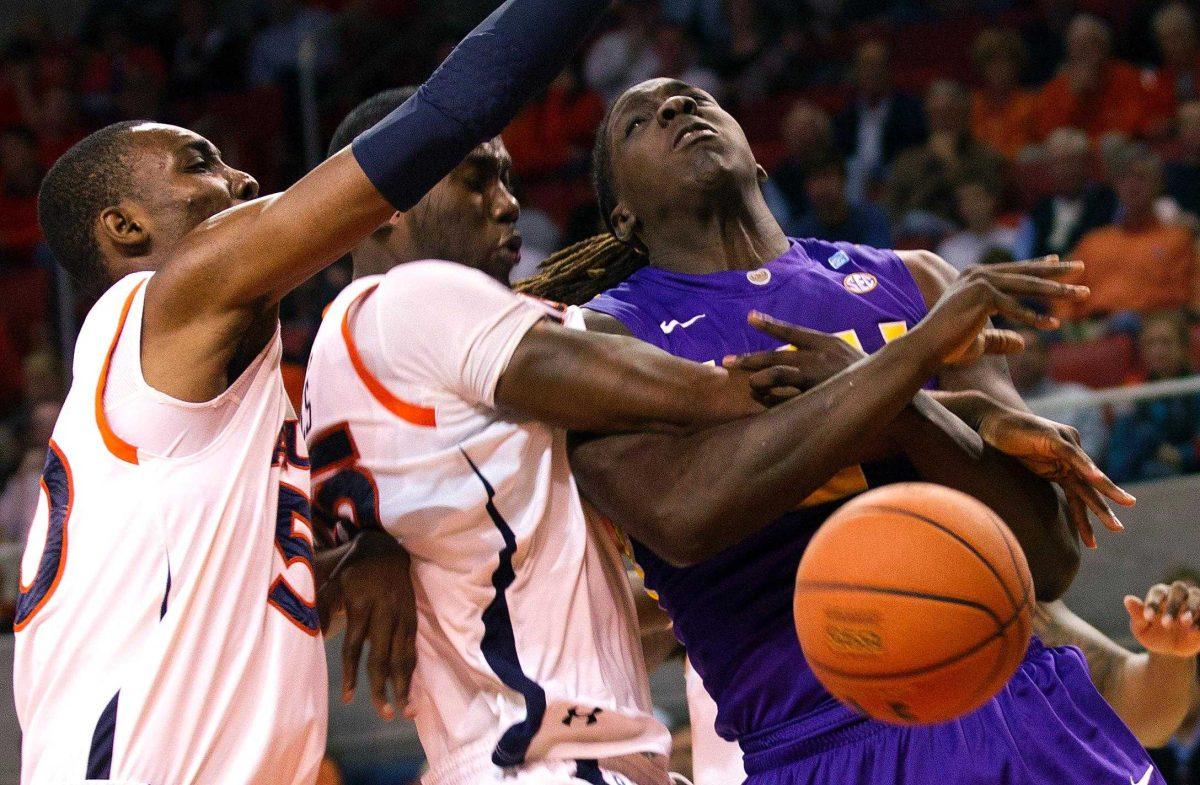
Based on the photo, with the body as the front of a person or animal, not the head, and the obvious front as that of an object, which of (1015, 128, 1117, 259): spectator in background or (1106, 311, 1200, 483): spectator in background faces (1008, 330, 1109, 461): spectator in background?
(1015, 128, 1117, 259): spectator in background

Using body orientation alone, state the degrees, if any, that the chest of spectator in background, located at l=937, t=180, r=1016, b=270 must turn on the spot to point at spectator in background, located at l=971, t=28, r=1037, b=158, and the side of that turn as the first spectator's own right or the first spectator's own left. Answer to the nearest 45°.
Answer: approximately 180°

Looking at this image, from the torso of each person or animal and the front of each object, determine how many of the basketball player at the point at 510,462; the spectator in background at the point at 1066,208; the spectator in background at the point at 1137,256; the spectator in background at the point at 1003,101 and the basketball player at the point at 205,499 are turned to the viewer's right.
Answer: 2

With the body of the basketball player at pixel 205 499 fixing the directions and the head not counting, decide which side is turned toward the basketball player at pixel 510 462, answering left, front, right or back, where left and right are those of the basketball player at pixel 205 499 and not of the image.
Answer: front

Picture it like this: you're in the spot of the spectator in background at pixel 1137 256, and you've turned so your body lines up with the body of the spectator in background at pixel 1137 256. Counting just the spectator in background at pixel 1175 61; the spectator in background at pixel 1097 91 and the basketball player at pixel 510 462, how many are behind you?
2

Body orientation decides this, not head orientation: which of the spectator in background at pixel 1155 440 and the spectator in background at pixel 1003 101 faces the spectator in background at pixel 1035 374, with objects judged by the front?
the spectator in background at pixel 1003 101

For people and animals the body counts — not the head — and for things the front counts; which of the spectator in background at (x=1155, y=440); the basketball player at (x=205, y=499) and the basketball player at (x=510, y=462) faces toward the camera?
the spectator in background

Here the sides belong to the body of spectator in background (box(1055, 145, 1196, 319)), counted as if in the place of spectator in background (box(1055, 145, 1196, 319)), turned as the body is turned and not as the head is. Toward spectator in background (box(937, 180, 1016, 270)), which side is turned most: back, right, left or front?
right

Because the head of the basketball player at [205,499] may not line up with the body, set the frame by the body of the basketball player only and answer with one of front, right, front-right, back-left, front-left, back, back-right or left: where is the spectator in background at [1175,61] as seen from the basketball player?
front-left

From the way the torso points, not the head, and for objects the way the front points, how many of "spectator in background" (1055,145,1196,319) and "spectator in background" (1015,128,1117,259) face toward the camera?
2

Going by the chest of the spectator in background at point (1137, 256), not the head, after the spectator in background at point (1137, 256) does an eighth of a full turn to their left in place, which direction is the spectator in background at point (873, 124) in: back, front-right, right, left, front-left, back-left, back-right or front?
back

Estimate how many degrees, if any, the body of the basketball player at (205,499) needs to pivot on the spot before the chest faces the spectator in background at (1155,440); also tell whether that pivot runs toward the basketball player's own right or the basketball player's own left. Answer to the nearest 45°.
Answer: approximately 45° to the basketball player's own left
